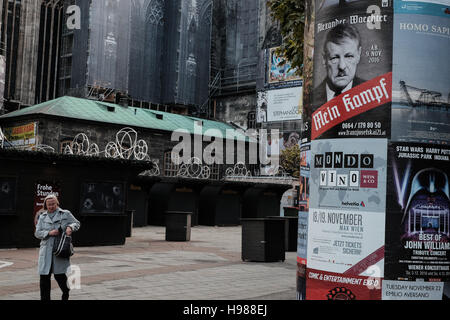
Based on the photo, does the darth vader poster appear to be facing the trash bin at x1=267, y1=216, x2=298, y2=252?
no

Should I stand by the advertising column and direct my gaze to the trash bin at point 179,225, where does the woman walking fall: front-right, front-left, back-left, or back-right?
front-left

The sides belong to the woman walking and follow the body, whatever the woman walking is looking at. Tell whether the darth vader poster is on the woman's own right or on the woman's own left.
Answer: on the woman's own left

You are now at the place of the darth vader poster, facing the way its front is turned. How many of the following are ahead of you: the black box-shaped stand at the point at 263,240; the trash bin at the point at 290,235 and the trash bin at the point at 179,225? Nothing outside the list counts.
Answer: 0

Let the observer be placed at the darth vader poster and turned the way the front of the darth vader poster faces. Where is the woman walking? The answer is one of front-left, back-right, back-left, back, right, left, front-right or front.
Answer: right

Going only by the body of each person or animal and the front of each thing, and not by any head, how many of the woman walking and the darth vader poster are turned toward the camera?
2

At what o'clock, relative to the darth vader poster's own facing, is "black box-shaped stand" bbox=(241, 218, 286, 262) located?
The black box-shaped stand is roughly at 5 o'clock from the darth vader poster.

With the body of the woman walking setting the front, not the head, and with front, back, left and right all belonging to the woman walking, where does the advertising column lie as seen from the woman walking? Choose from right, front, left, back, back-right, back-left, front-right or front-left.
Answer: front-left

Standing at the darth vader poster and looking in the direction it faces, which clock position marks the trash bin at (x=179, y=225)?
The trash bin is roughly at 5 o'clock from the darth vader poster.

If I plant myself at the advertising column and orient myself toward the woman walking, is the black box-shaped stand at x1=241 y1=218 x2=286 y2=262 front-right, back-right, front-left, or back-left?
front-right

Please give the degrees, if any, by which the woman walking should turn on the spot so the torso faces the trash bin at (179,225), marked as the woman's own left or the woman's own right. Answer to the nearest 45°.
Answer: approximately 180°

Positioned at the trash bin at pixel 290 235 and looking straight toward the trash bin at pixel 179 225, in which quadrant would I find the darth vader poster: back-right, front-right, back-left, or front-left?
back-left

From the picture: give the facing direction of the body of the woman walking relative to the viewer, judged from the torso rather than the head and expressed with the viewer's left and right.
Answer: facing the viewer

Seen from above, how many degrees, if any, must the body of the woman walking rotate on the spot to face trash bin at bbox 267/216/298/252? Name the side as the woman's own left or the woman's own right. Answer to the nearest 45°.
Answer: approximately 135° to the woman's own left
